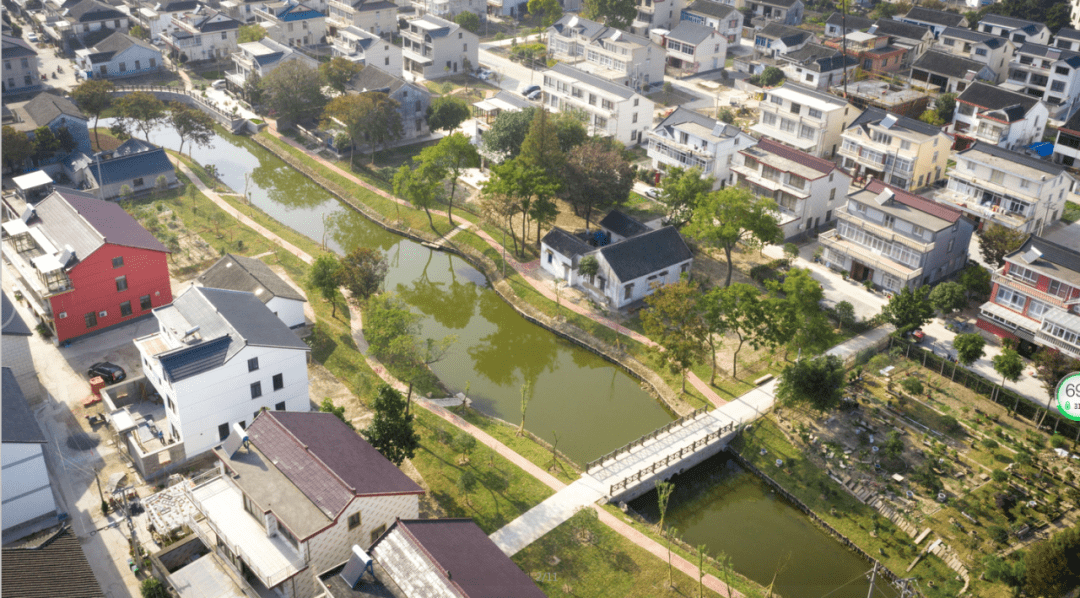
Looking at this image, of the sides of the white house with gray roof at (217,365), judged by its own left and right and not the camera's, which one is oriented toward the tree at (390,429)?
left

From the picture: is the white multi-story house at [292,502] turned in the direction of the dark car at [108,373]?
no

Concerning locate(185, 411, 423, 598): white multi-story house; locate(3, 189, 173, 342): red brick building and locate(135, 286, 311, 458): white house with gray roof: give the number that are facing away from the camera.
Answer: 0

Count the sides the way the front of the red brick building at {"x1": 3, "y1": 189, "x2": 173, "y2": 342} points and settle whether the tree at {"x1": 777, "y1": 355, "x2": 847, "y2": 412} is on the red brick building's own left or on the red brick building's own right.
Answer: on the red brick building's own left

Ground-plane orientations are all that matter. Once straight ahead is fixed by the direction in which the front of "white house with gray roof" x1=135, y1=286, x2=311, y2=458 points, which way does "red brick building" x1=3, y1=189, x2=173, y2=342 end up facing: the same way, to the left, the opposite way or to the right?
the same way

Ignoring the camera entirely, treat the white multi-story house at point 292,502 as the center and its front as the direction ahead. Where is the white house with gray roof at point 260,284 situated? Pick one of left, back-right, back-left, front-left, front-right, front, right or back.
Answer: back-right

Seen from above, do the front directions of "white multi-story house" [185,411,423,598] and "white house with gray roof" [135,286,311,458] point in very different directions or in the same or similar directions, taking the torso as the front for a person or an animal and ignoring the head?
same or similar directions

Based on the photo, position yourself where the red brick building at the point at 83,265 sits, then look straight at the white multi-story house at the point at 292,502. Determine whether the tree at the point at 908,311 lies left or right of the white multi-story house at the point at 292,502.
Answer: left

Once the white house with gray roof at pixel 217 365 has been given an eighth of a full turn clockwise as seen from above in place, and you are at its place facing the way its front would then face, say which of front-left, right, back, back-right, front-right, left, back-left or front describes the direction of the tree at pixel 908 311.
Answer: back

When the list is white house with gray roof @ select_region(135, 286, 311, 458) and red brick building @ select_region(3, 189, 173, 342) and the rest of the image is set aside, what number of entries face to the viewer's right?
0

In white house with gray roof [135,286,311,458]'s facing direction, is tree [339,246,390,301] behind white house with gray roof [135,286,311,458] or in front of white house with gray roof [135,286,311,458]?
behind

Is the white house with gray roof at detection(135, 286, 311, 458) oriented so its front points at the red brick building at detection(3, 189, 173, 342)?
no

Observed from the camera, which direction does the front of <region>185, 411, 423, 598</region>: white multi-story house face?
facing the viewer and to the left of the viewer

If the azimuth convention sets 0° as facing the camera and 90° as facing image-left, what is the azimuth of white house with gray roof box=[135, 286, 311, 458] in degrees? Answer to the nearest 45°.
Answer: approximately 45°

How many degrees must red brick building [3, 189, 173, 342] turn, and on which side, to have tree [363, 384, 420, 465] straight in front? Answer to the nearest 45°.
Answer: approximately 90° to its left

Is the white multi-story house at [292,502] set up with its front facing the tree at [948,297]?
no

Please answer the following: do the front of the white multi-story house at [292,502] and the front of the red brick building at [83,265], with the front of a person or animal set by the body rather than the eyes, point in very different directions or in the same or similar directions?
same or similar directions

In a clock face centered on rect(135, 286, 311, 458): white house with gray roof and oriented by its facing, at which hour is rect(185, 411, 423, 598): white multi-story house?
The white multi-story house is roughly at 10 o'clock from the white house with gray roof.
